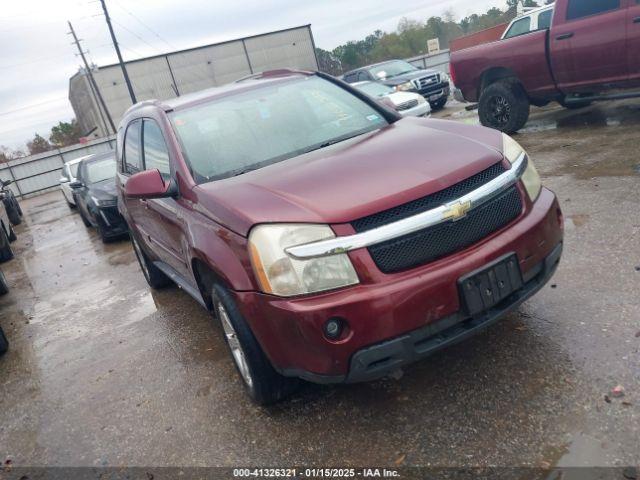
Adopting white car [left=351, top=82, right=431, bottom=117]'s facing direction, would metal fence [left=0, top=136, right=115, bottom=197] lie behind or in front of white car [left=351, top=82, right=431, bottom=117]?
behind

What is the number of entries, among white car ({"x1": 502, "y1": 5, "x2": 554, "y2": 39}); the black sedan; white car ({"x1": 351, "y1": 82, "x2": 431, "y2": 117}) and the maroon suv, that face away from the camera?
0

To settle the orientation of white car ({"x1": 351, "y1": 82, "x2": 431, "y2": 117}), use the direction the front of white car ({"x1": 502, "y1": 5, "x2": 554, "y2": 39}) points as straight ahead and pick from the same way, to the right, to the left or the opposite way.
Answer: to the left

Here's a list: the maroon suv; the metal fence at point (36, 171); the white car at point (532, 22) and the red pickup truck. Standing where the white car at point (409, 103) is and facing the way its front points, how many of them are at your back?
1

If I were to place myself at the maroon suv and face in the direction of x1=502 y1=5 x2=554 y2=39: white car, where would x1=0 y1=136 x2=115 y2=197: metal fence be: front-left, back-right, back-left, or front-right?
front-left

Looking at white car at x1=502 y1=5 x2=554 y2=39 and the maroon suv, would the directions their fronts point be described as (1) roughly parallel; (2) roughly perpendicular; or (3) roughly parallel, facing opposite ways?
roughly perpendicular

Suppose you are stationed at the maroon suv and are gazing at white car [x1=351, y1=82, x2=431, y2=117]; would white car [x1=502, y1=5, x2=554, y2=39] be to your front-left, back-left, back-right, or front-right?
front-right

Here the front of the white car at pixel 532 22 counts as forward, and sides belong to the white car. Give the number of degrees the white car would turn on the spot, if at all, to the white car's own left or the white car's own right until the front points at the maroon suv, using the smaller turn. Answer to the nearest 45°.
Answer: approximately 45° to the white car's own left

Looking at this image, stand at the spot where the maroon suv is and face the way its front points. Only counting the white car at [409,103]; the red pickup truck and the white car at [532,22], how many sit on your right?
0

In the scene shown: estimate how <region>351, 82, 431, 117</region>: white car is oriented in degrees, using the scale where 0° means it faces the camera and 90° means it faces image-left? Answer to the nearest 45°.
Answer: approximately 315°

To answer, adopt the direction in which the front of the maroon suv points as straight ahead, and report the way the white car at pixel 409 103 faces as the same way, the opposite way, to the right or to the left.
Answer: the same way

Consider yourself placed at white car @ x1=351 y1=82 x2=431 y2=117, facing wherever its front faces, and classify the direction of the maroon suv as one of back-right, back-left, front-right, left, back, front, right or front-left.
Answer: front-right

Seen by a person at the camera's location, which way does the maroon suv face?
facing the viewer and to the right of the viewer

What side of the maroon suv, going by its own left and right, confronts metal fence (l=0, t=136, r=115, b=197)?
back
